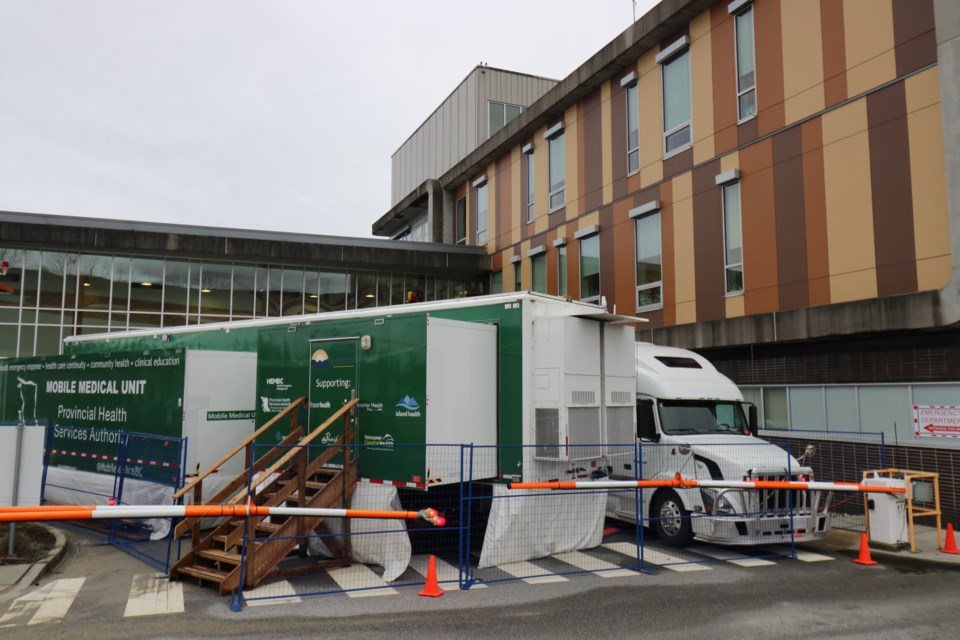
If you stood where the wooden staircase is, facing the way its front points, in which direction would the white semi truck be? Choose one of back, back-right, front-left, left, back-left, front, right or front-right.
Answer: back-left

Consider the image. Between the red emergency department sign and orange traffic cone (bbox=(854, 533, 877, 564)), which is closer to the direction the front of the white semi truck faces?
the orange traffic cone

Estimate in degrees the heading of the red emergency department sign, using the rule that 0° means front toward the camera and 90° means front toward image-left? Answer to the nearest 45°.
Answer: approximately 0°

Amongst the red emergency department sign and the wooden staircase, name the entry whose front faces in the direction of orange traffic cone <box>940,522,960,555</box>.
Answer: the red emergency department sign

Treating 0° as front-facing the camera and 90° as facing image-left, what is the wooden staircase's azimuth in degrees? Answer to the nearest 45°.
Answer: approximately 45°

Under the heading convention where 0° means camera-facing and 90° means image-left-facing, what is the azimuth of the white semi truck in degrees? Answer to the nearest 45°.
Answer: approximately 315°
